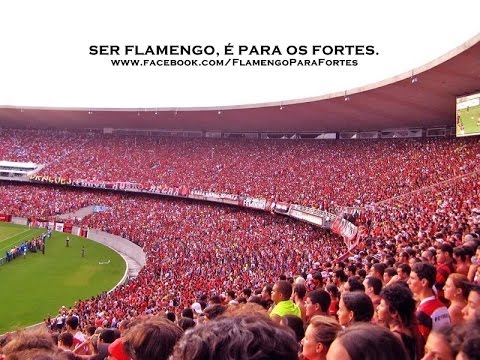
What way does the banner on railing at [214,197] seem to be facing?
toward the camera

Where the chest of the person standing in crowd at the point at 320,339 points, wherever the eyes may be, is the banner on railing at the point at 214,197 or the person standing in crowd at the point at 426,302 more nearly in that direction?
the banner on railing

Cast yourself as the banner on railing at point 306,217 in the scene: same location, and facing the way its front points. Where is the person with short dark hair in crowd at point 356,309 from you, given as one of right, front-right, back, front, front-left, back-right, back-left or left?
front-left

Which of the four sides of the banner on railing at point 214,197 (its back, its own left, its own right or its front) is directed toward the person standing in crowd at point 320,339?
front

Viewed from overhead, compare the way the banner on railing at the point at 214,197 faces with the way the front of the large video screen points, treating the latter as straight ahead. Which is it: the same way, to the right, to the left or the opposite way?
to the left

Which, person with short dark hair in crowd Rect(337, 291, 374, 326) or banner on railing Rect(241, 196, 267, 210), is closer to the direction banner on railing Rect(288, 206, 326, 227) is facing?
the person with short dark hair in crowd

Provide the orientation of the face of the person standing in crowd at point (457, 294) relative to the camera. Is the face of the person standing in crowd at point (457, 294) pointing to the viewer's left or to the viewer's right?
to the viewer's left

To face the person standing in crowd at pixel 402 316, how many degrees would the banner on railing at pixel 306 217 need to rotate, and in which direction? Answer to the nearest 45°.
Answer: approximately 45° to its left

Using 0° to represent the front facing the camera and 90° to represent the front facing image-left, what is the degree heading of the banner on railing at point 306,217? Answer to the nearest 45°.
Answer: approximately 45°

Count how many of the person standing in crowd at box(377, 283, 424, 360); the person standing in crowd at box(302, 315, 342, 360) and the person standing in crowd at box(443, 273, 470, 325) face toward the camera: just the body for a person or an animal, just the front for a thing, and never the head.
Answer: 0

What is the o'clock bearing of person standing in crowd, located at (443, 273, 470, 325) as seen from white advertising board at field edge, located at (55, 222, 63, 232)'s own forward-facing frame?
The person standing in crowd is roughly at 12 o'clock from the white advertising board at field edge.

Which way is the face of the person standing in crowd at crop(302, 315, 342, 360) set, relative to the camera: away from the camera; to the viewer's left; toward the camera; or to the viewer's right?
to the viewer's left

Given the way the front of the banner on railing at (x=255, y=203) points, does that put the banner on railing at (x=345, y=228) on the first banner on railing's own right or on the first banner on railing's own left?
on the first banner on railing's own left

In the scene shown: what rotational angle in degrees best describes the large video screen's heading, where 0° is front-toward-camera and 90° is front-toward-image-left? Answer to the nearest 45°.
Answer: approximately 45°
